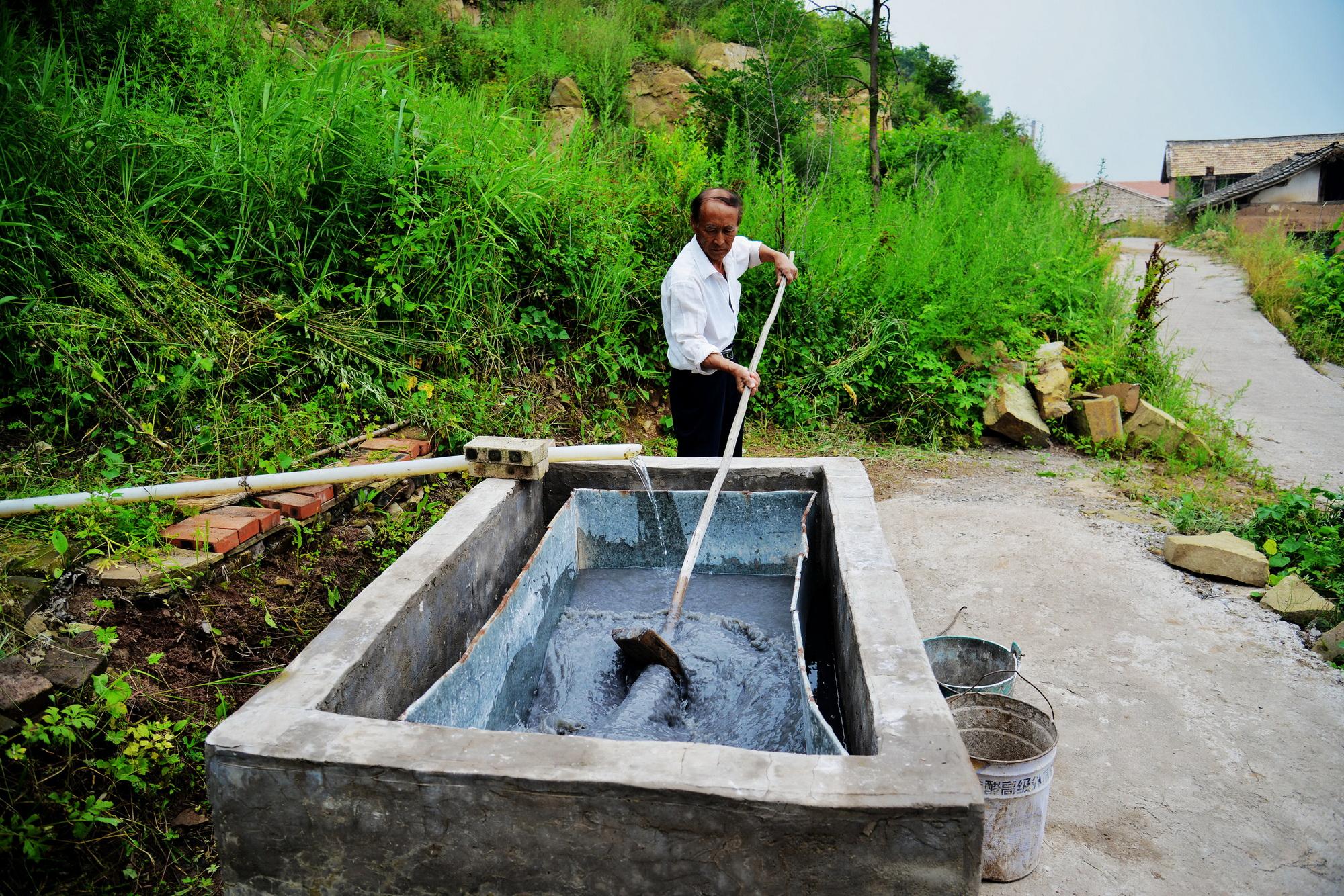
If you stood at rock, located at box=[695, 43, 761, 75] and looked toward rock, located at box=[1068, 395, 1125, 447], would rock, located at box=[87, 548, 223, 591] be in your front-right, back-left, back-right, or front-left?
front-right

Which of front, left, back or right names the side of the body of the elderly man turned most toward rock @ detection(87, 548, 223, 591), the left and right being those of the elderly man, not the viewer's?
right

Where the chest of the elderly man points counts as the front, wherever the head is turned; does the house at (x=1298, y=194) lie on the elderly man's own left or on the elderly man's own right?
on the elderly man's own left

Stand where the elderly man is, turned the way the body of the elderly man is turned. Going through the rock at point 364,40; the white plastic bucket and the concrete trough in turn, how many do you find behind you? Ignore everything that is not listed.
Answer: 1

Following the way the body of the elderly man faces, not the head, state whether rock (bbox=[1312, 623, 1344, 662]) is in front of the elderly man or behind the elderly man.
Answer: in front

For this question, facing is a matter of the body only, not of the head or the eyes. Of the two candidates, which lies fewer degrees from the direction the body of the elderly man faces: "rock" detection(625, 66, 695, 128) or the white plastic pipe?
the white plastic pipe

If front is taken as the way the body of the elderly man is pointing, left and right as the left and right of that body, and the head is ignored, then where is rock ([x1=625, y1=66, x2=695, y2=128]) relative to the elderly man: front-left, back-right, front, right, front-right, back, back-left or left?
back-left

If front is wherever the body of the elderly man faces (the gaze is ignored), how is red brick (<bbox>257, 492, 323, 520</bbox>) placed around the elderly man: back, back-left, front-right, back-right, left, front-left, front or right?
right

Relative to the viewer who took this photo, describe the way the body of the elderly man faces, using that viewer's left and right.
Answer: facing the viewer and to the right of the viewer

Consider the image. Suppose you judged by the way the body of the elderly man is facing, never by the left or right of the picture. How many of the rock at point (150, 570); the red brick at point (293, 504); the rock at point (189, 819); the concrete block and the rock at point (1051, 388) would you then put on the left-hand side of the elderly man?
1

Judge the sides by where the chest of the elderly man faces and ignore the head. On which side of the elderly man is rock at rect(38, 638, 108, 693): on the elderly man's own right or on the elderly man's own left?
on the elderly man's own right

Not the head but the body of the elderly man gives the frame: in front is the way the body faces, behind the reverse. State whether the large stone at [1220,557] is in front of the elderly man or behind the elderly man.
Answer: in front

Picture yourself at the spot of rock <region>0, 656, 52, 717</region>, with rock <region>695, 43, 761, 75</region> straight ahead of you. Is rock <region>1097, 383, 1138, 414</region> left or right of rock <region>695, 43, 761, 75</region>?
right

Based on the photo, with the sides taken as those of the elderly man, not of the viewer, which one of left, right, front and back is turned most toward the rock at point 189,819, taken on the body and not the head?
right

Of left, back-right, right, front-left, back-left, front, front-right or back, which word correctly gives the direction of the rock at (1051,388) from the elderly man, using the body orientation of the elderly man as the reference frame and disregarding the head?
left

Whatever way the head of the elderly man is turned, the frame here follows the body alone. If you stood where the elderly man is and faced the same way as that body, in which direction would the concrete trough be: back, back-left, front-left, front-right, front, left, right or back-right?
front-right

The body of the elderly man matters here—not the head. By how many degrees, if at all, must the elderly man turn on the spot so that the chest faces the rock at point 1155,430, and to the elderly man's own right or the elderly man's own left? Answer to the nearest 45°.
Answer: approximately 90° to the elderly man's own left

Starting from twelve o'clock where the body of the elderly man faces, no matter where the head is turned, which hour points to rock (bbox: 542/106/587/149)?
The rock is roughly at 7 o'clock from the elderly man.
